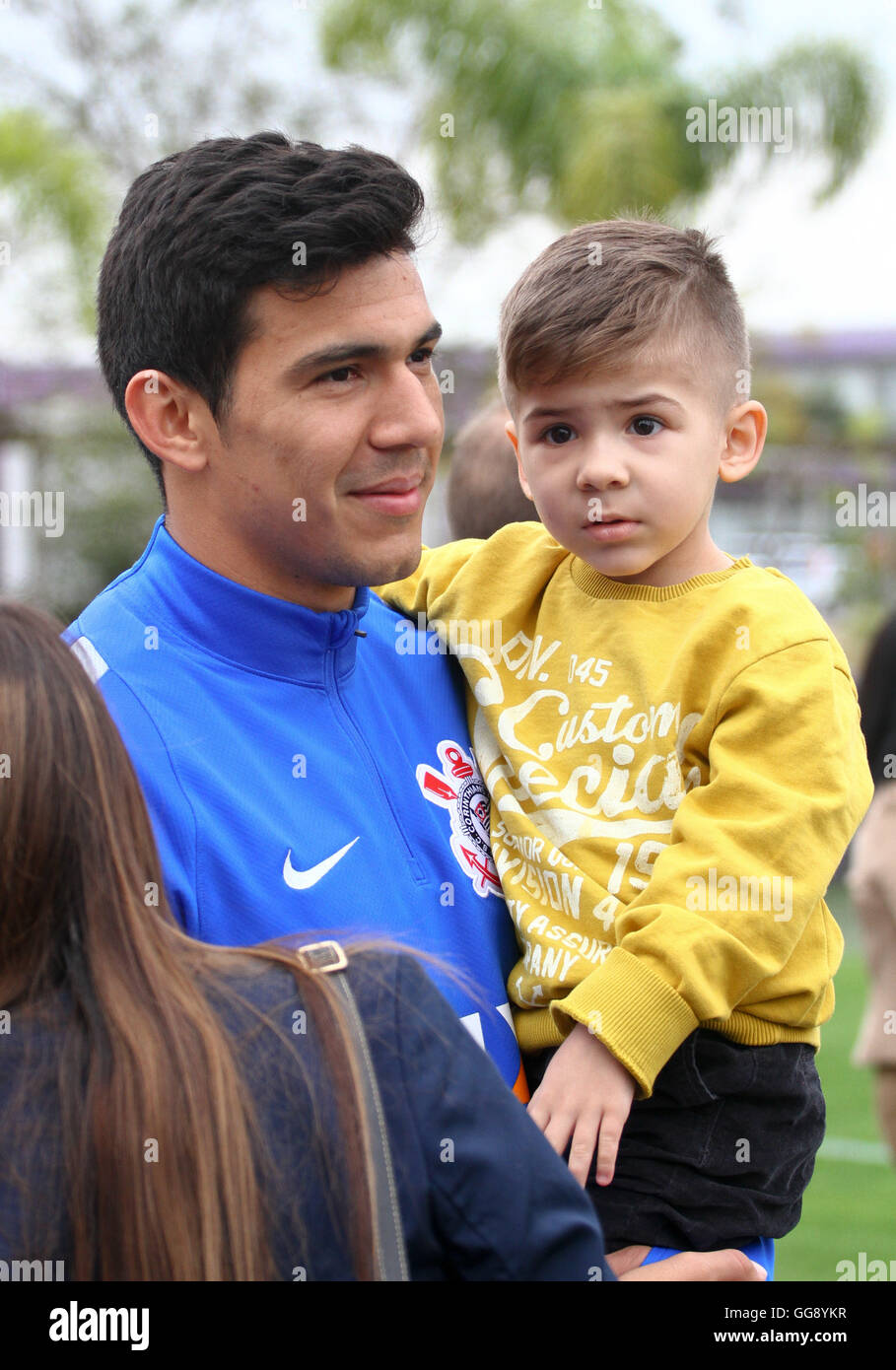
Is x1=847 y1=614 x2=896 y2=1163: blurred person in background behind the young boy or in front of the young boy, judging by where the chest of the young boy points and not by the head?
behind

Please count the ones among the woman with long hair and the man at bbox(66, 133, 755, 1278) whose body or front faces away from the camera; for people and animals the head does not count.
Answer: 1

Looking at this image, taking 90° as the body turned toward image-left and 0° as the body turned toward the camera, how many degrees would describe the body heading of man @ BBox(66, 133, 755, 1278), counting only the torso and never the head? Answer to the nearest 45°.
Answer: approximately 315°

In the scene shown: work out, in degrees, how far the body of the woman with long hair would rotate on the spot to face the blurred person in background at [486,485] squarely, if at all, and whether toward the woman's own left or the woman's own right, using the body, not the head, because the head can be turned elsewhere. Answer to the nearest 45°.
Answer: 0° — they already face them

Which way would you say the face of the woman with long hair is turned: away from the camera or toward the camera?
away from the camera

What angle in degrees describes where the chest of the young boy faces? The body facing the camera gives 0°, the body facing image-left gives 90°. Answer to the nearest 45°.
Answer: approximately 45°

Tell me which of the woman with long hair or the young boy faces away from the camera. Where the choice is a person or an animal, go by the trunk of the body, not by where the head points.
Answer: the woman with long hair

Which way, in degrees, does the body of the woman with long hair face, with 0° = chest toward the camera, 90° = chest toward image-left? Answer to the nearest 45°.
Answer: approximately 180°
